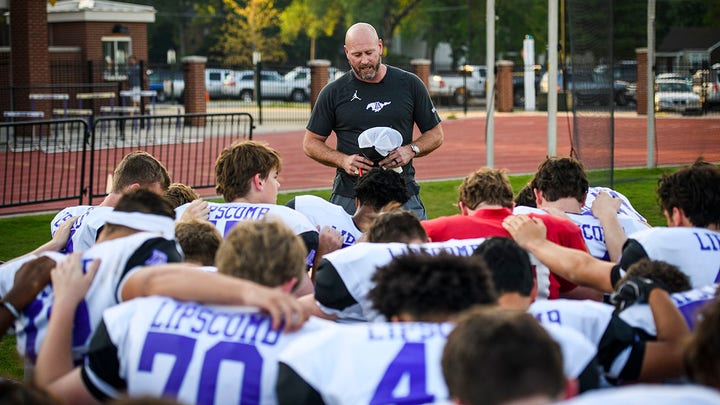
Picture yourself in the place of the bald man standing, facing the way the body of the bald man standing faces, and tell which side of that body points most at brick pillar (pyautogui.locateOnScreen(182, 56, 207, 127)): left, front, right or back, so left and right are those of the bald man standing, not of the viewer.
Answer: back

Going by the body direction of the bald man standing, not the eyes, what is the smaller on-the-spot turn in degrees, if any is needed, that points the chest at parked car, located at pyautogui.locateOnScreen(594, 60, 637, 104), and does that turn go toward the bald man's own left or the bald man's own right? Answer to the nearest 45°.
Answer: approximately 180°

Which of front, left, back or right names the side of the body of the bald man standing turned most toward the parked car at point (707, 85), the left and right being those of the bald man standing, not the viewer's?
back

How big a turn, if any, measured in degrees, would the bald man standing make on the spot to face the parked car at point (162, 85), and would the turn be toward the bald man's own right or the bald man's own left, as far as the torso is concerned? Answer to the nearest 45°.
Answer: approximately 180°

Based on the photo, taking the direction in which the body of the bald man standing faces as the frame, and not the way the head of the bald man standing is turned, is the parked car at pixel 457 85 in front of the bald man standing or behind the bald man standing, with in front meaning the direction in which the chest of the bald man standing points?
behind

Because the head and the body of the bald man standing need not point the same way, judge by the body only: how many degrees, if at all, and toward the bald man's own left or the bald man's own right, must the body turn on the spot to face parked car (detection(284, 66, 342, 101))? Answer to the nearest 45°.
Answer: approximately 180°

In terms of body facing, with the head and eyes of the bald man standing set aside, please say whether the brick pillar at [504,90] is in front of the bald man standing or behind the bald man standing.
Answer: behind

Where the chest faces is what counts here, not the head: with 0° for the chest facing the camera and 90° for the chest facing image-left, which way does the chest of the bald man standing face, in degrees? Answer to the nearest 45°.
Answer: approximately 0°
